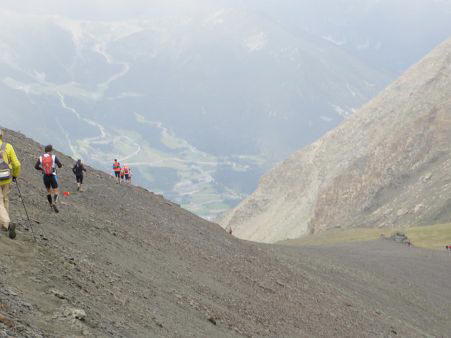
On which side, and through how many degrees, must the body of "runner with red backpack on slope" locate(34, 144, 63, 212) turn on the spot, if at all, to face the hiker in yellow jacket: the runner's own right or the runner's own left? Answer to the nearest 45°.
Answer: approximately 180°

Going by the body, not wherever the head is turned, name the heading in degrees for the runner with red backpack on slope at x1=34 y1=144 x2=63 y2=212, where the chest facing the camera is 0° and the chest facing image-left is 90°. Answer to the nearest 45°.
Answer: approximately 180°
